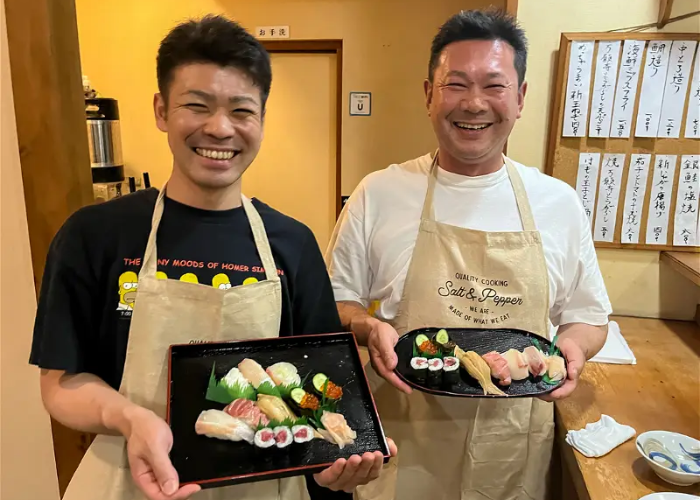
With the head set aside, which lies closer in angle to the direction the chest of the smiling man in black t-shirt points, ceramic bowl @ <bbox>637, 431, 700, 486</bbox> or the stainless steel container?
the ceramic bowl

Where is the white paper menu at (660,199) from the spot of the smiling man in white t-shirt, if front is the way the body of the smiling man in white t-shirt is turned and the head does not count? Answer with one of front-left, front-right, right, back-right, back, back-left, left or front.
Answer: back-left

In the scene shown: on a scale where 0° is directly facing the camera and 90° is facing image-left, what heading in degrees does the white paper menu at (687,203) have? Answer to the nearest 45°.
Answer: approximately 0°

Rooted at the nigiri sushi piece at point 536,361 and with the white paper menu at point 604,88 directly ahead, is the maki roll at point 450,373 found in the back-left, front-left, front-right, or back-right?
back-left

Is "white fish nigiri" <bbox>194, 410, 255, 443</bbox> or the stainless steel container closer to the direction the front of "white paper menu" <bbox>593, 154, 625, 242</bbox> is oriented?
the white fish nigiri

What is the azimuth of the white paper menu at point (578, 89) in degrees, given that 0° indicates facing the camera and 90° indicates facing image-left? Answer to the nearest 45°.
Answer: approximately 0°
